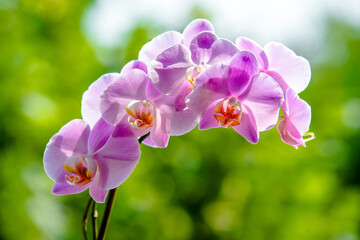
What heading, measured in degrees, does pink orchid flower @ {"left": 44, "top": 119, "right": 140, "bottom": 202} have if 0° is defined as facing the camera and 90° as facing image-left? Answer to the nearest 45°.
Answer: approximately 45°

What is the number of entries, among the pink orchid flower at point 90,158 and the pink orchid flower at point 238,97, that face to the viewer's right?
0

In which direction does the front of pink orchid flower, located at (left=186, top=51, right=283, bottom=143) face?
toward the camera
